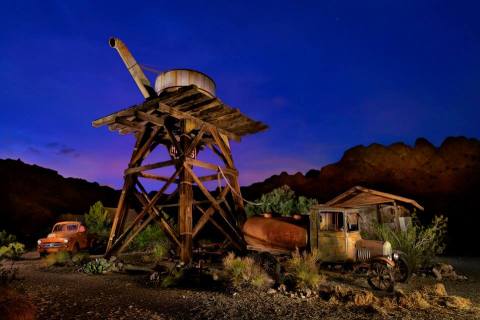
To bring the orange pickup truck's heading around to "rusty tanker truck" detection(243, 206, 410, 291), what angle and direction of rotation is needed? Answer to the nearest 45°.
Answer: approximately 90° to its left

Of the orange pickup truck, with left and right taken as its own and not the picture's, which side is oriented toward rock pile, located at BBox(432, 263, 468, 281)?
left

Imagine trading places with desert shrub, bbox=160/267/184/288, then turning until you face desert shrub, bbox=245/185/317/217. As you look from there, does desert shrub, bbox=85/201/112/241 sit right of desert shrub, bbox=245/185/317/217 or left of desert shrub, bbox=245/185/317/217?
left

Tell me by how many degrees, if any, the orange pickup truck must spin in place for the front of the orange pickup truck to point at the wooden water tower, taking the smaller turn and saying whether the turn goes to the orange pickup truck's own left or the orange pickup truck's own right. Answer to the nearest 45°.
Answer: approximately 90° to the orange pickup truck's own left

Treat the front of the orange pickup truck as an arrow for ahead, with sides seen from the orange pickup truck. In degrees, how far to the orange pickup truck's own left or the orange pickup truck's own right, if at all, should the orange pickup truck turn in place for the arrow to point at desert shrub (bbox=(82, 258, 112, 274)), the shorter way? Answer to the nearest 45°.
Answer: approximately 45° to the orange pickup truck's own left

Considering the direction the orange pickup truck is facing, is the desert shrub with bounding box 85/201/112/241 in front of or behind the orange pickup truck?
behind

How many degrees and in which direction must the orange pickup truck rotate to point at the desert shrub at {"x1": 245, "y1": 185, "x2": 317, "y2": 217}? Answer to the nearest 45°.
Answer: approximately 135° to its left

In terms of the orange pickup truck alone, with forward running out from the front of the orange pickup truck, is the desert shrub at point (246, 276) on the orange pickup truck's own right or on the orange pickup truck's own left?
on the orange pickup truck's own left

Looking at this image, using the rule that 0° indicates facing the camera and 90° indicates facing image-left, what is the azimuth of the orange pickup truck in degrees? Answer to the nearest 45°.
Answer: approximately 45°
